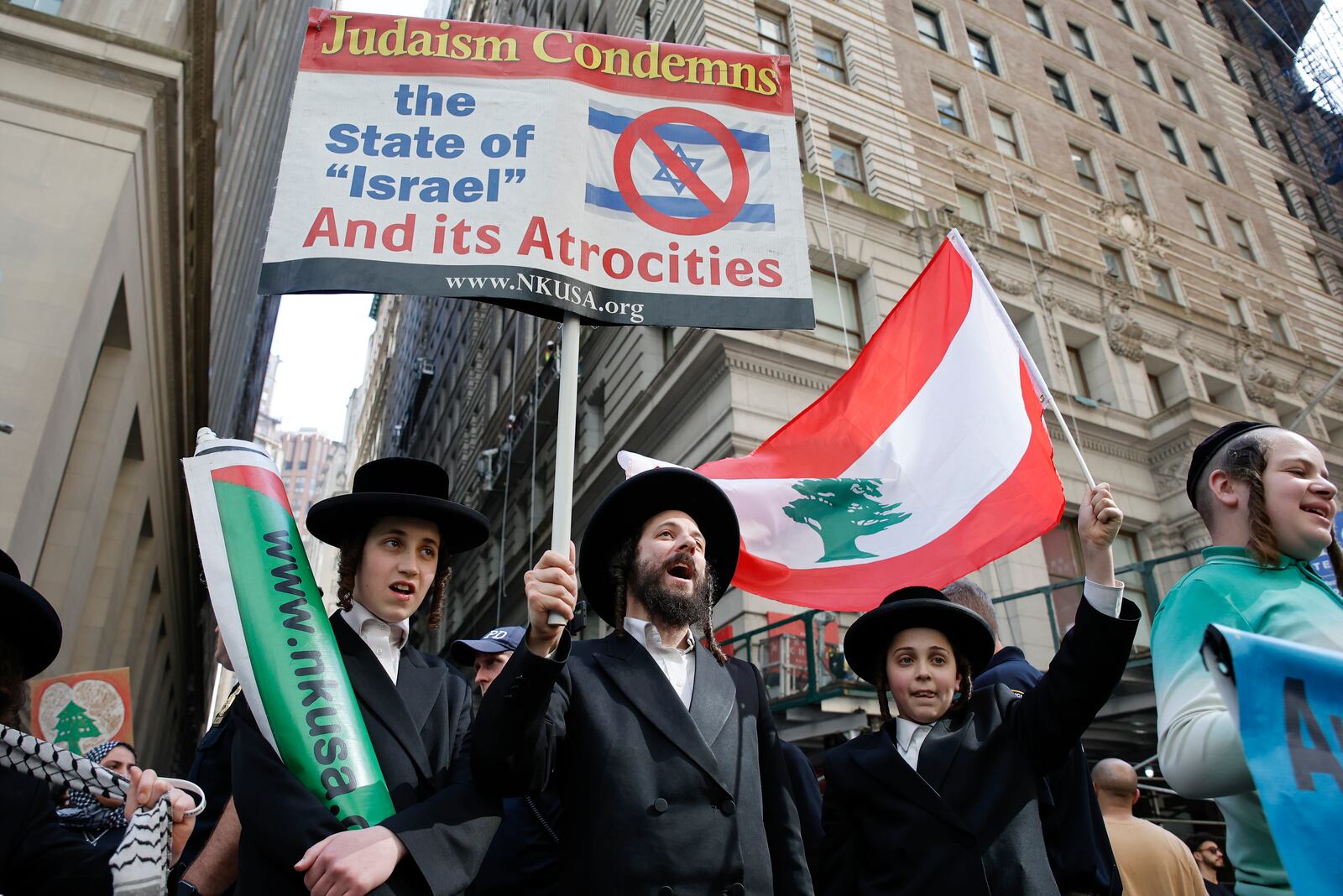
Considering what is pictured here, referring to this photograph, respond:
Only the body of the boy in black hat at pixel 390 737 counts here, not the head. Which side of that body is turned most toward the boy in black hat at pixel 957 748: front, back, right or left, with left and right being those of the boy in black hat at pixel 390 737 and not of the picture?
left

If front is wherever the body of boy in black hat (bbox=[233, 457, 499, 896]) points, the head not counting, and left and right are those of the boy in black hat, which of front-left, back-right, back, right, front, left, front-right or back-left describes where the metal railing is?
back-left

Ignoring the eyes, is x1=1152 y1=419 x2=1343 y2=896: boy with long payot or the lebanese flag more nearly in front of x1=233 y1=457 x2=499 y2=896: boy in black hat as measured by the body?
the boy with long payot

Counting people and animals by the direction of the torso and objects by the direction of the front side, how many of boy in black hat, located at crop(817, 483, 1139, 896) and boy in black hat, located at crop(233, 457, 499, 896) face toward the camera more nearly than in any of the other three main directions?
2

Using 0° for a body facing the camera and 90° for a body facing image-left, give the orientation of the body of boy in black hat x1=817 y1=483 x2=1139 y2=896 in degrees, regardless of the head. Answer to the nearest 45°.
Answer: approximately 0°

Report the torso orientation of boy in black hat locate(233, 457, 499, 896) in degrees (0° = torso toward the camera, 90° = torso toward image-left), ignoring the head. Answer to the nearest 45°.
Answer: approximately 0°

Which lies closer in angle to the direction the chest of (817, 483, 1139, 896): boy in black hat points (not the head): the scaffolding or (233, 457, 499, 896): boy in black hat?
the boy in black hat

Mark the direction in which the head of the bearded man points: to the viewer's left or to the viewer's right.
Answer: to the viewer's right

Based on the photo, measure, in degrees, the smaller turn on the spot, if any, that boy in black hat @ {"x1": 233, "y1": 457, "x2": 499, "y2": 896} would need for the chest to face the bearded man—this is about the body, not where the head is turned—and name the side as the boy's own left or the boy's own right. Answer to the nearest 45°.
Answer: approximately 90° to the boy's own left
